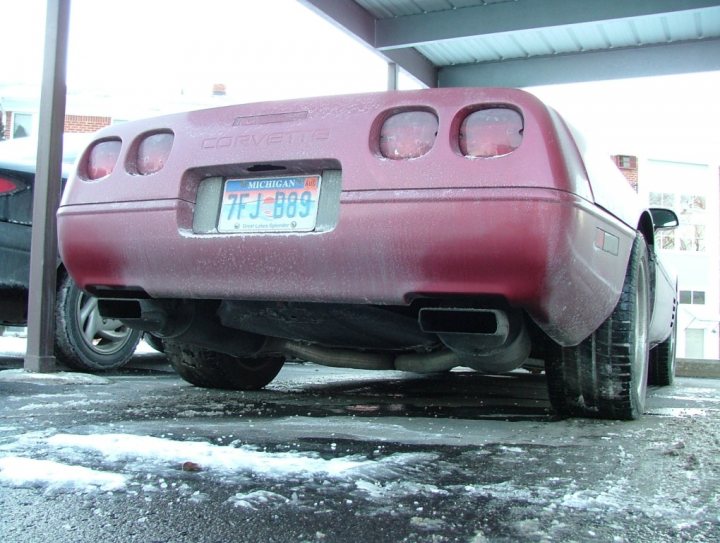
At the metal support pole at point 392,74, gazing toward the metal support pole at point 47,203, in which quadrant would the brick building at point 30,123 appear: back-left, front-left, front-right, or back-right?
back-right

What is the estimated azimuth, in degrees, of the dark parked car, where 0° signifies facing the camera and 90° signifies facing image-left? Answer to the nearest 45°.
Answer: approximately 225°

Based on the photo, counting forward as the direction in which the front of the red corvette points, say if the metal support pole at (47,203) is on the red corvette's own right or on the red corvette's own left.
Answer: on the red corvette's own left

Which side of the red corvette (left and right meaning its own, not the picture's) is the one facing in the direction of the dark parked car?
left

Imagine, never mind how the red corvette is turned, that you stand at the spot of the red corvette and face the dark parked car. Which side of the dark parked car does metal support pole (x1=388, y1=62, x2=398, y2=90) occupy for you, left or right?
right

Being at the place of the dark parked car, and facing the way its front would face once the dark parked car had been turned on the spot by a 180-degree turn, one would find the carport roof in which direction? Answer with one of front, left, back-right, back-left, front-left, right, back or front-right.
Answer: back-left

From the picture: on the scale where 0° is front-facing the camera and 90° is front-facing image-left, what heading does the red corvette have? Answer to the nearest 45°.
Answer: approximately 225°

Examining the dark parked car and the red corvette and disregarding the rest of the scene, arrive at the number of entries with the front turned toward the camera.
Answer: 0

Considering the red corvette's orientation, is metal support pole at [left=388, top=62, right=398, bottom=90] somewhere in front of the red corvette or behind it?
in front

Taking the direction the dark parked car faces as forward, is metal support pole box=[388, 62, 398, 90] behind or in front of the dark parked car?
in front
